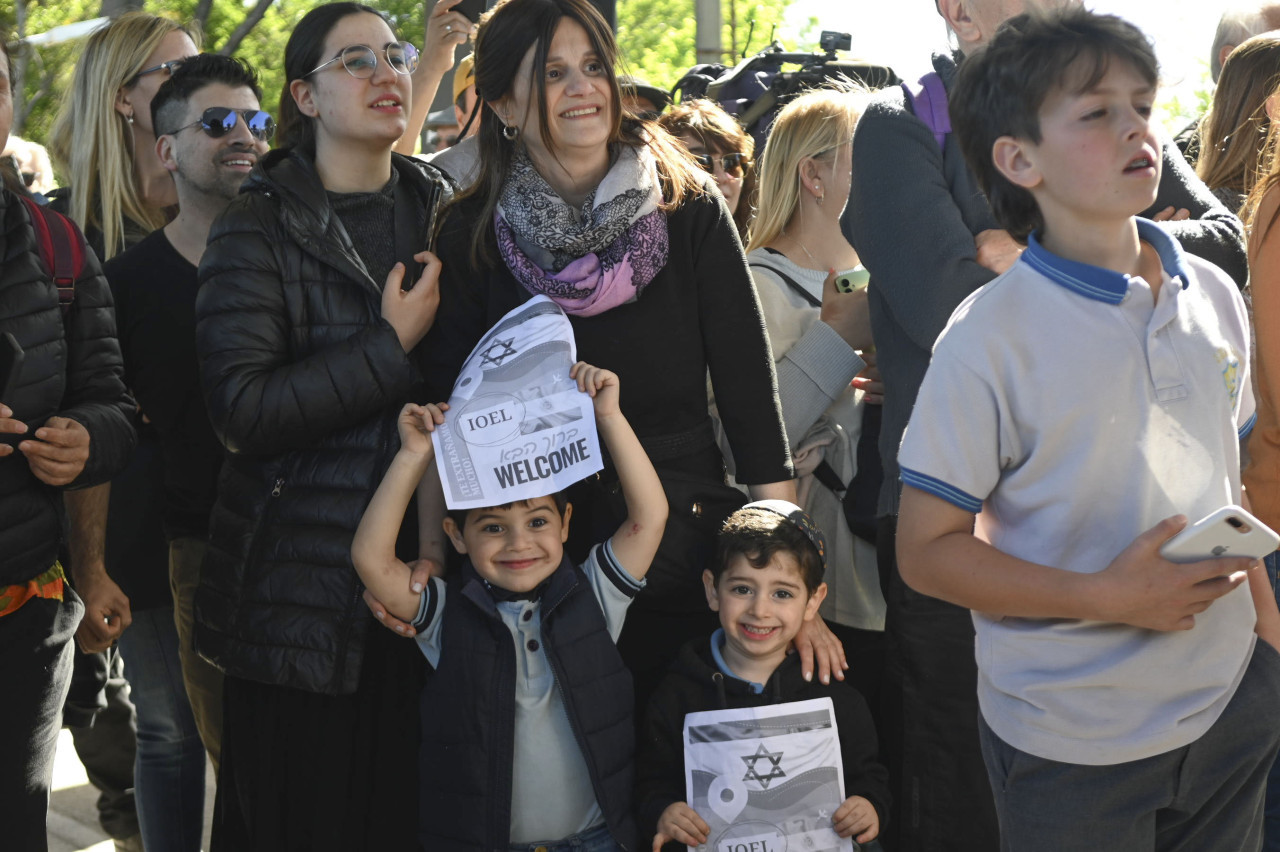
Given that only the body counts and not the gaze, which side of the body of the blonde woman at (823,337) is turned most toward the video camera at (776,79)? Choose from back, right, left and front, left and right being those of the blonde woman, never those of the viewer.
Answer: left

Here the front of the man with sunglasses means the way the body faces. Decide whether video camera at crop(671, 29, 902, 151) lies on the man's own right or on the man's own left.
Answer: on the man's own left

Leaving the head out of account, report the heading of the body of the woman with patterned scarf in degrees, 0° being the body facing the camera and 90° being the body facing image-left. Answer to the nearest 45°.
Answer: approximately 0°

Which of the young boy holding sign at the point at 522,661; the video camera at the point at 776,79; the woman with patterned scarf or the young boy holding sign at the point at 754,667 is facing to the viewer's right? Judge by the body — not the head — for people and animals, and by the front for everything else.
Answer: the video camera

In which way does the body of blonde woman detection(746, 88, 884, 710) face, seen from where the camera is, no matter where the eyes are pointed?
to the viewer's right

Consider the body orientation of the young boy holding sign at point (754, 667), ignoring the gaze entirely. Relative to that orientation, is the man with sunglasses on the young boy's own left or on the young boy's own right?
on the young boy's own right
